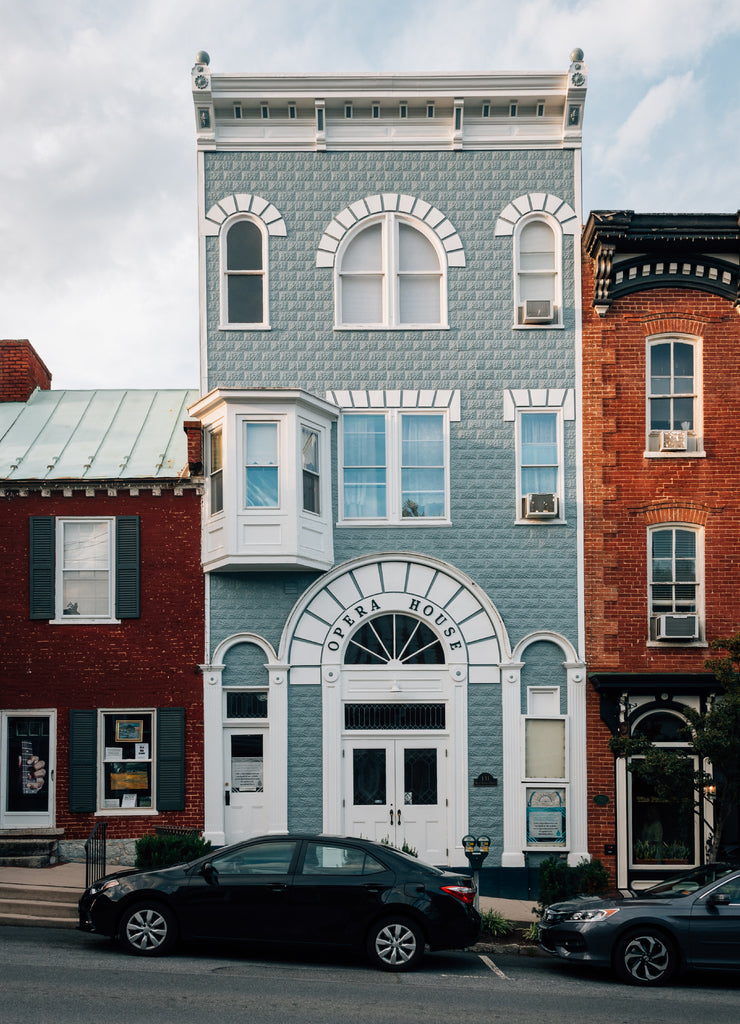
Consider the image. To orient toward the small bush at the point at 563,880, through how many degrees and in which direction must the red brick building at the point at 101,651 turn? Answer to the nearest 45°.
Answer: approximately 45° to its left

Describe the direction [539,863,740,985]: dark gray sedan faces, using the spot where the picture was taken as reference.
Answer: facing to the left of the viewer

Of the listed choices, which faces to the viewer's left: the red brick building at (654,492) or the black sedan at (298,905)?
the black sedan

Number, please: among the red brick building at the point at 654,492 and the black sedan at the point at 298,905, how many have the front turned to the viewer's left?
1

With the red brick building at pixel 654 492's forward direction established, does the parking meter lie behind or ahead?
ahead

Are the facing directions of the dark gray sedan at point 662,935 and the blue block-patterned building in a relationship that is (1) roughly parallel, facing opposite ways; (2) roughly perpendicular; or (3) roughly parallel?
roughly perpendicular

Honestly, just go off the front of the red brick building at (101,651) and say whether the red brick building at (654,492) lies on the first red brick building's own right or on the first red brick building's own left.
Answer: on the first red brick building's own left

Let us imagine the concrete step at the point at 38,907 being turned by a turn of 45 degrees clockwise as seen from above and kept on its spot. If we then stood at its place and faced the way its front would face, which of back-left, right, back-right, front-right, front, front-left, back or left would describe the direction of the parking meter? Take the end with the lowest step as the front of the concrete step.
back-left

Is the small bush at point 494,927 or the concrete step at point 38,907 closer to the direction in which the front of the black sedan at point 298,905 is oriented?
the concrete step

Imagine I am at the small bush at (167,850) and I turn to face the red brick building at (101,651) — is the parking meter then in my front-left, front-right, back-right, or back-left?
back-right
